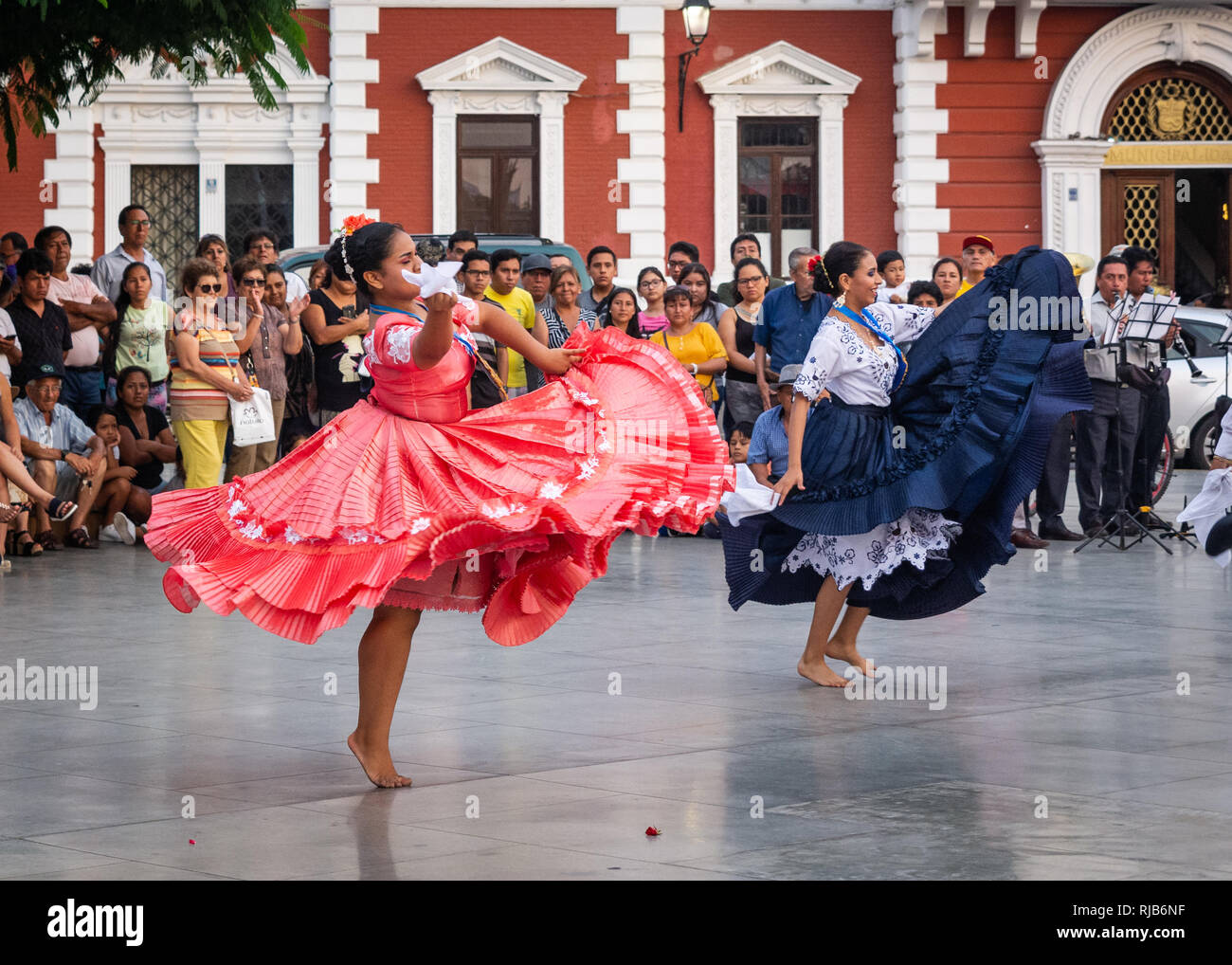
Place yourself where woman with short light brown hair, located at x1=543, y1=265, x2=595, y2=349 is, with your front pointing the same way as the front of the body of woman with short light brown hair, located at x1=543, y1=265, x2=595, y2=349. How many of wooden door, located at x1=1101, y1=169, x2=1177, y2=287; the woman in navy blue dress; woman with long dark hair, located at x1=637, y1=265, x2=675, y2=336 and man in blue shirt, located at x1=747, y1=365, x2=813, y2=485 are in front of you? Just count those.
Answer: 2

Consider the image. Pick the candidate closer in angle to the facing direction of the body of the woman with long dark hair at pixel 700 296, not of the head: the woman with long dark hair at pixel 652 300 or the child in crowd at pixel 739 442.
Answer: the child in crowd

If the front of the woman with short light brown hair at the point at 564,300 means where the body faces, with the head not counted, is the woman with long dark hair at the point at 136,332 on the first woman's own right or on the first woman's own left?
on the first woman's own right

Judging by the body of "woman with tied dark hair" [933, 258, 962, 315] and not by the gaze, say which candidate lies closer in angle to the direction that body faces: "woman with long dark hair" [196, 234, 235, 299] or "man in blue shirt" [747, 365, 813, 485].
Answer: the man in blue shirt

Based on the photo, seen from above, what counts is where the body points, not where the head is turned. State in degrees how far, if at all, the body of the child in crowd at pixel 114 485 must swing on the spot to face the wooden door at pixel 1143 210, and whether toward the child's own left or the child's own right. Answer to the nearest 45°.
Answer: approximately 90° to the child's own left

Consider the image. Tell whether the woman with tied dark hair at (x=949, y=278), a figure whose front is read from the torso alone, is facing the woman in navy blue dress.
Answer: yes

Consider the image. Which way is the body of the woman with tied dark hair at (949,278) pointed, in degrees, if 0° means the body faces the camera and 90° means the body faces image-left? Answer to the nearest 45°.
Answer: approximately 0°

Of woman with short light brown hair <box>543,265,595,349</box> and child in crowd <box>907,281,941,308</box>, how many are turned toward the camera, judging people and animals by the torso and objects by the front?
2
